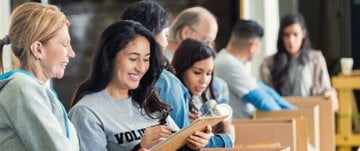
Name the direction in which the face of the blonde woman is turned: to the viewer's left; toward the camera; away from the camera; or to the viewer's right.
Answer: to the viewer's right

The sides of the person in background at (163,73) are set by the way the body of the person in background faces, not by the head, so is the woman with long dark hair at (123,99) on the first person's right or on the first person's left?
on the first person's right

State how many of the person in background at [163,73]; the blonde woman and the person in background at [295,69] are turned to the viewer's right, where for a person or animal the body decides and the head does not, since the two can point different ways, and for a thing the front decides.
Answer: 2

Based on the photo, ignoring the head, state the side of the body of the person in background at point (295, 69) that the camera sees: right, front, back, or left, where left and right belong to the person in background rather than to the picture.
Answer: front

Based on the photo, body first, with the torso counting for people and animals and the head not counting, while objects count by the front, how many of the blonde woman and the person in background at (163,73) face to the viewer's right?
2

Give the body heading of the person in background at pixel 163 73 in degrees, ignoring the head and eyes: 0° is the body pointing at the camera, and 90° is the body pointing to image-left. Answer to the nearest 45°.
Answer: approximately 270°

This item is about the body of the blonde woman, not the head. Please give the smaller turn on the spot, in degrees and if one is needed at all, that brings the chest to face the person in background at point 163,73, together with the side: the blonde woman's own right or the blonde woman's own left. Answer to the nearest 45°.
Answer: approximately 45° to the blonde woman's own left

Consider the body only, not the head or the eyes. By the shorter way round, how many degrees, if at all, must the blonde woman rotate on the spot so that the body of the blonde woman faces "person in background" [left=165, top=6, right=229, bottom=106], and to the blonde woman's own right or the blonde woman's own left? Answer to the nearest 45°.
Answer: approximately 45° to the blonde woman's own left

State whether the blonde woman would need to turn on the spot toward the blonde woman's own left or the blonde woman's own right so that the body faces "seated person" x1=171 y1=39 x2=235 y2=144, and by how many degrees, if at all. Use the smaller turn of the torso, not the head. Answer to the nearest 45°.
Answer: approximately 45° to the blonde woman's own left

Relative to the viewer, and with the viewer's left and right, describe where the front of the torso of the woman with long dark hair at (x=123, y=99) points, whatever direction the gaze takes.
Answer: facing the viewer and to the right of the viewer
